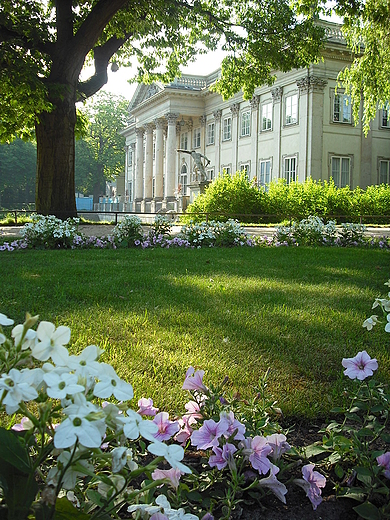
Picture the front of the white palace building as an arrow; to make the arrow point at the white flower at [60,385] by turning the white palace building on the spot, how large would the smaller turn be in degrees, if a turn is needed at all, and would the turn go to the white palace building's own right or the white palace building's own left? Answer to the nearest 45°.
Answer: approximately 45° to the white palace building's own left

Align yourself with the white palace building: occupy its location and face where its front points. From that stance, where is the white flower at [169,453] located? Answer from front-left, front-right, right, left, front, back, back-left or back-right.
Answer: front-left

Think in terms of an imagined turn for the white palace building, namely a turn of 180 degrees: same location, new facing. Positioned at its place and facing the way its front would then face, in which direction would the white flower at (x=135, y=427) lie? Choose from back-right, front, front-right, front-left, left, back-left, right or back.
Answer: back-right

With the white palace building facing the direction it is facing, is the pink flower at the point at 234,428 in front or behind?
in front

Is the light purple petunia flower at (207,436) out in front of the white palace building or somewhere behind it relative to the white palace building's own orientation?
in front

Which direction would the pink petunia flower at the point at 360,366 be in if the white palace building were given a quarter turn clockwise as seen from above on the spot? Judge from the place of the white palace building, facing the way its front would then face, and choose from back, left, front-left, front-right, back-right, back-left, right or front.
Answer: back-left

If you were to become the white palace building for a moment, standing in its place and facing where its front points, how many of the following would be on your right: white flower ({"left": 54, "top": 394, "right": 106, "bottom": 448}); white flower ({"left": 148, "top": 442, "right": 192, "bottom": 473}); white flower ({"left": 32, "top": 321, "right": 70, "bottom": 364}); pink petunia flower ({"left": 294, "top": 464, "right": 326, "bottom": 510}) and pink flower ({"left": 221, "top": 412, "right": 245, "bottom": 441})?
0

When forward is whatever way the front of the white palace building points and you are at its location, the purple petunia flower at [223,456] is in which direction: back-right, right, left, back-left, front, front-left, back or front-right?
front-left

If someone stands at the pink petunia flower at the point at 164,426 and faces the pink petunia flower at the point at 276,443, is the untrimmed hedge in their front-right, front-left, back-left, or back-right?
front-left

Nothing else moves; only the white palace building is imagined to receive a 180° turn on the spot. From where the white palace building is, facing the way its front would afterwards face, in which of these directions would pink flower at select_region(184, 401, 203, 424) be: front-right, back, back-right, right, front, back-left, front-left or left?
back-right

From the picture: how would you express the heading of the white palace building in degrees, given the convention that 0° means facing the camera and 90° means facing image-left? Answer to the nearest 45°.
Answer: approximately 45°

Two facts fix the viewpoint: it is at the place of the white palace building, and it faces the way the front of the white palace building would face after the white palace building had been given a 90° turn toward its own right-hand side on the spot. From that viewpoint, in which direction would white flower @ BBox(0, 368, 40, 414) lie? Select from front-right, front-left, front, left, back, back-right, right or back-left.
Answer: back-left
